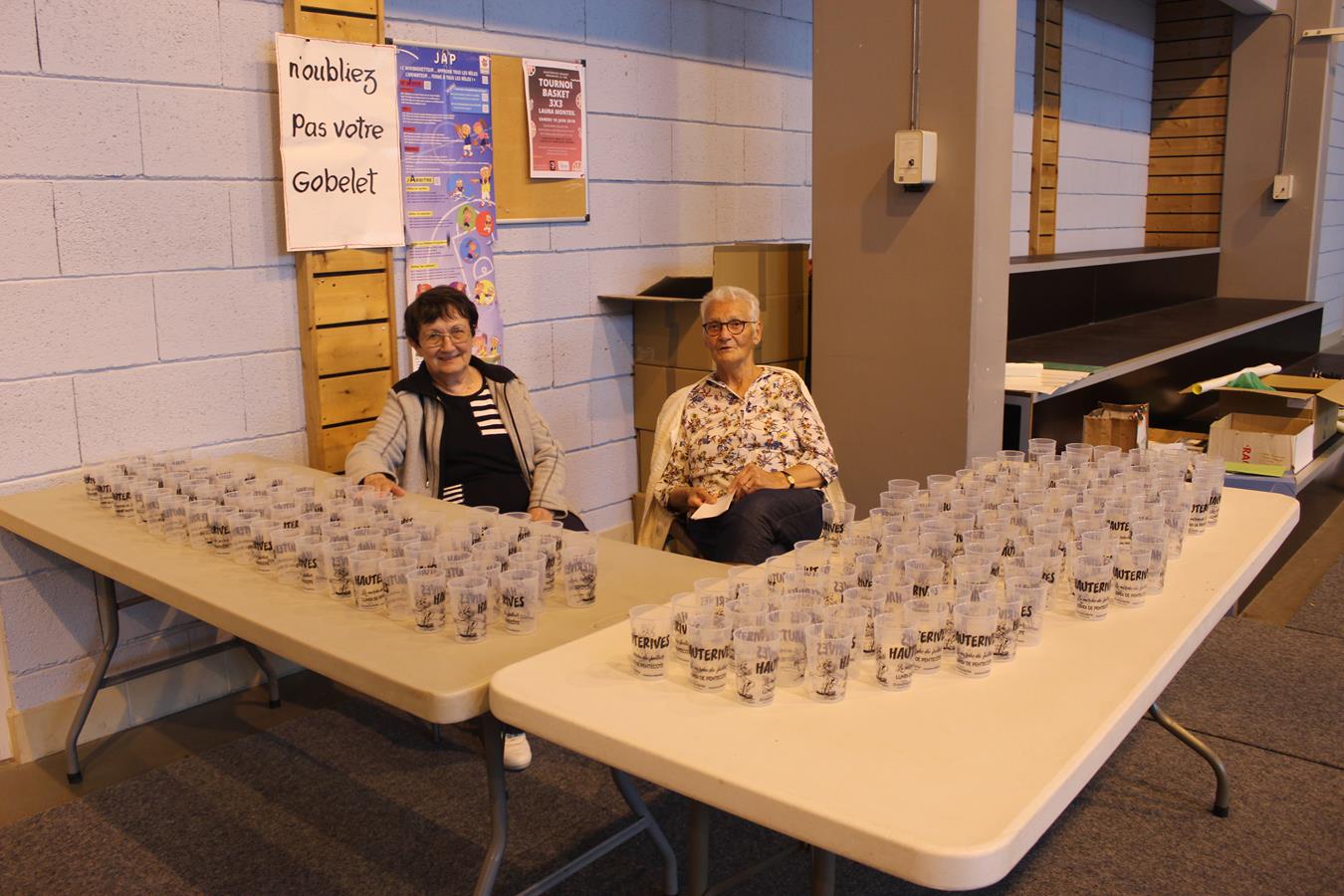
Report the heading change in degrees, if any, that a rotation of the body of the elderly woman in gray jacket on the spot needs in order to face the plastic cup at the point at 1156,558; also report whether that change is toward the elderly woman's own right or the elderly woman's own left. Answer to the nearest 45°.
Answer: approximately 45° to the elderly woman's own left

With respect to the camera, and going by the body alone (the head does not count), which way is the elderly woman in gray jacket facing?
toward the camera

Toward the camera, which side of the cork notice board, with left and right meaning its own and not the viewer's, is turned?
front

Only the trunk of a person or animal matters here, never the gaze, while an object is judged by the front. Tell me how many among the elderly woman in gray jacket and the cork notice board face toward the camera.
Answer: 2

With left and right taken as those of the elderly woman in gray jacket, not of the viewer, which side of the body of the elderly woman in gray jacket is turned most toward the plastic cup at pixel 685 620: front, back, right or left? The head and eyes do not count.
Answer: front

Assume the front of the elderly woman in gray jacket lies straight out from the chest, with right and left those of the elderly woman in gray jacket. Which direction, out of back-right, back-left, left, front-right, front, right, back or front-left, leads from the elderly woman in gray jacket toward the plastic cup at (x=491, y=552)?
front

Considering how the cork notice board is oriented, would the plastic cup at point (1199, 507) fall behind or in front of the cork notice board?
in front

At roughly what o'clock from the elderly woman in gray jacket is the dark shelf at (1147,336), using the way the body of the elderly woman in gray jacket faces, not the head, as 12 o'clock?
The dark shelf is roughly at 8 o'clock from the elderly woman in gray jacket.

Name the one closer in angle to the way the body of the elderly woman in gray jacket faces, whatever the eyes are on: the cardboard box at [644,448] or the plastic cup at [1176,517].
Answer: the plastic cup

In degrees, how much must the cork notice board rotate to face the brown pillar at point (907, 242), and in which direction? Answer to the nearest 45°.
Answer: approximately 90° to its left

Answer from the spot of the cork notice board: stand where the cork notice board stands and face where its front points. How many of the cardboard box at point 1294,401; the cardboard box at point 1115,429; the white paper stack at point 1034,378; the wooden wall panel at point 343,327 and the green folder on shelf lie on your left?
4

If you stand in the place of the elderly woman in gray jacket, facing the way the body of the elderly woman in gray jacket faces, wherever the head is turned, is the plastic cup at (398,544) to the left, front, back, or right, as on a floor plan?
front
